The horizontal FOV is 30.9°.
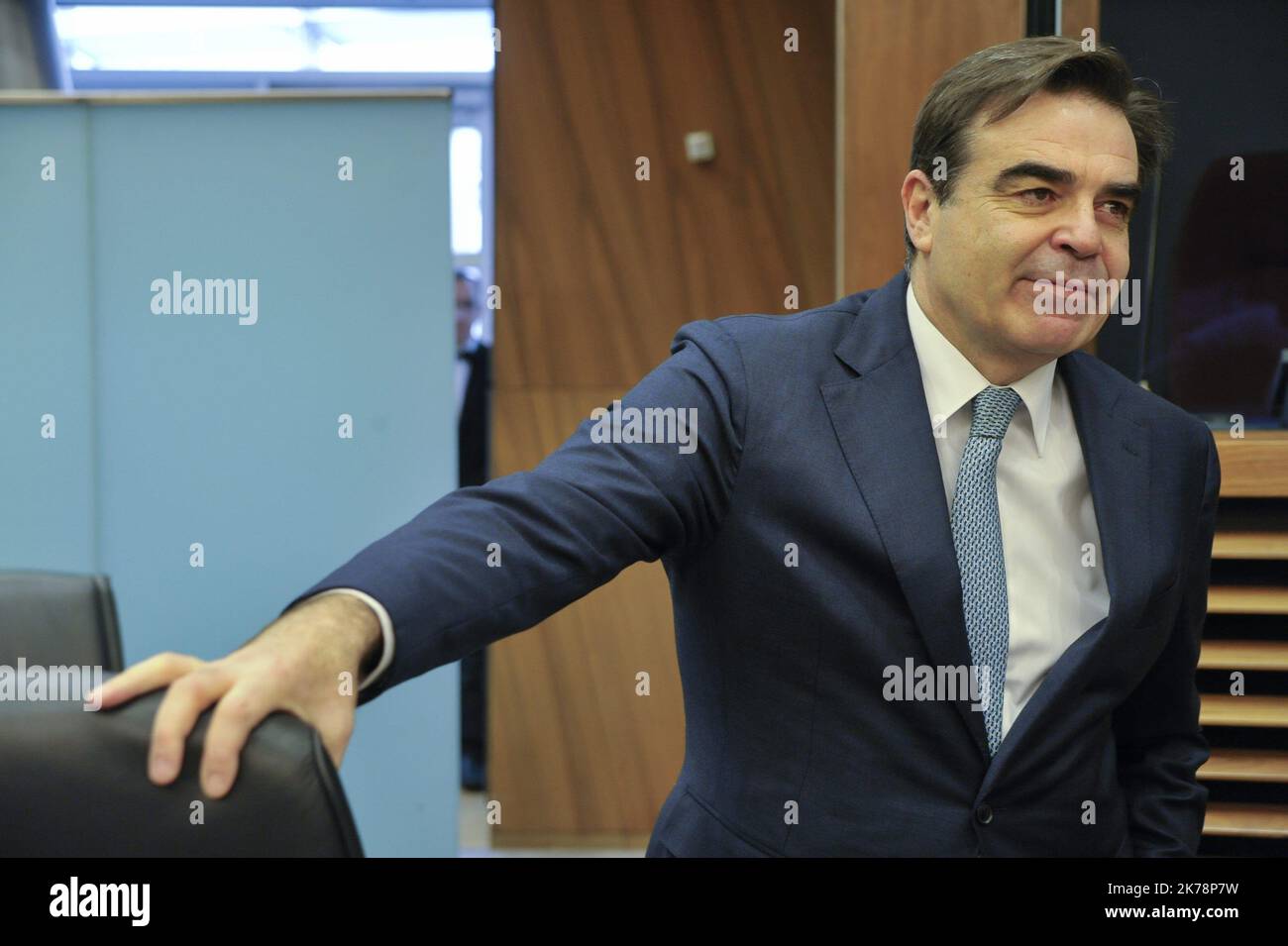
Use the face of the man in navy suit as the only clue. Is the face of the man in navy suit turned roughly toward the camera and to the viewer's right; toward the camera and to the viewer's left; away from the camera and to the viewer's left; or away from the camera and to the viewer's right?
toward the camera and to the viewer's right

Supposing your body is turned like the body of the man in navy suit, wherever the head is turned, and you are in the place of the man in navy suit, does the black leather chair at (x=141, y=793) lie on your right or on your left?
on your right
